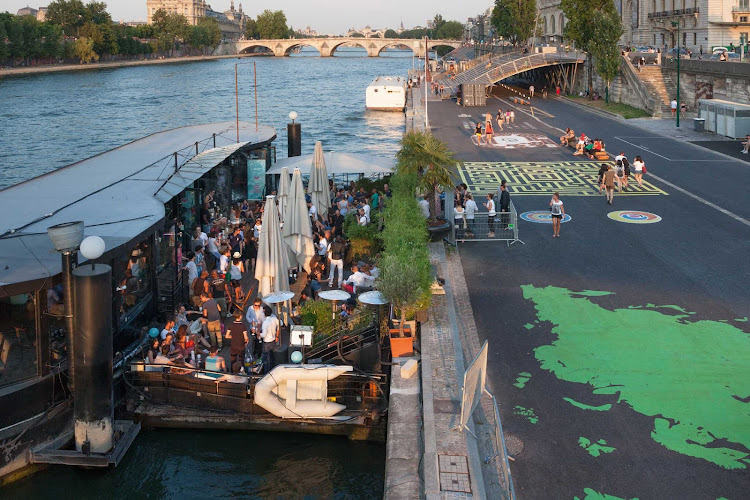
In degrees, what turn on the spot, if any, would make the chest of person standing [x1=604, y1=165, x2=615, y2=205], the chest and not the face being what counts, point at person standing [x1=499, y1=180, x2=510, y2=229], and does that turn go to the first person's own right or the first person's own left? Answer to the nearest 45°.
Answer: approximately 135° to the first person's own left

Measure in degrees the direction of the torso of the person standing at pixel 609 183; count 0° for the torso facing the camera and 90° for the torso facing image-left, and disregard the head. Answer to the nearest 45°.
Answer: approximately 180°

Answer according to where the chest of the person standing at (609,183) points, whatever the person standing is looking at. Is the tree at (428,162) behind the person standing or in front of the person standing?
behind

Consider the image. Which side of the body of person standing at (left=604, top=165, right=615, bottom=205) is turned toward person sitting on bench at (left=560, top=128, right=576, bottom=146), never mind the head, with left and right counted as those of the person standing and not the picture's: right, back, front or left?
front
